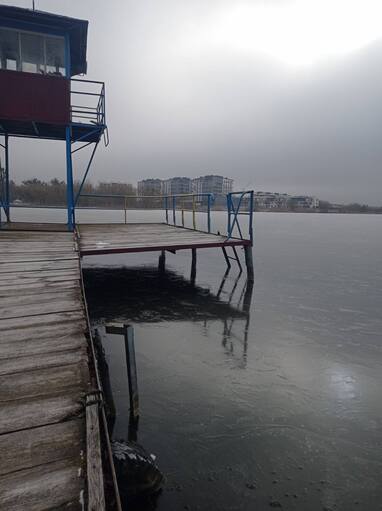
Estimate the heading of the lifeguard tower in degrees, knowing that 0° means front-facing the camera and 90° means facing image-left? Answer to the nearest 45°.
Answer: approximately 270°
